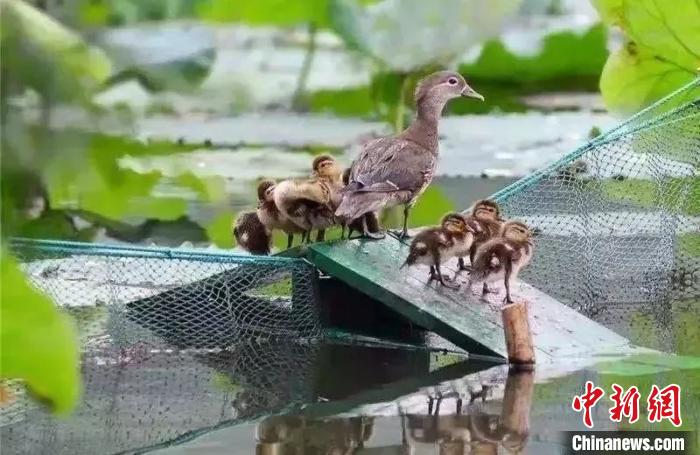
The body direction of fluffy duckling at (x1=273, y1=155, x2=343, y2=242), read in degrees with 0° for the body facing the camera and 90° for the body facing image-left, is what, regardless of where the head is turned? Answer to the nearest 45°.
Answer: approximately 270°

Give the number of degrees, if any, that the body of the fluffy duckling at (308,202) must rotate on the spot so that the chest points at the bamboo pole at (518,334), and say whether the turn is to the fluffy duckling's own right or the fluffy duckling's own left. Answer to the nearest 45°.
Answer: approximately 45° to the fluffy duckling's own right

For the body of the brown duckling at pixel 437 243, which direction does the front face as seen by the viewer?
to the viewer's right

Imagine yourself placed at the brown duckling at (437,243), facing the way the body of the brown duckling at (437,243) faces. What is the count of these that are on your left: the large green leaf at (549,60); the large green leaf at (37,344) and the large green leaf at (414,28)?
2

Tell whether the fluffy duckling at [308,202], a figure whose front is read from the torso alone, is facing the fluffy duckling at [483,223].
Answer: yes
